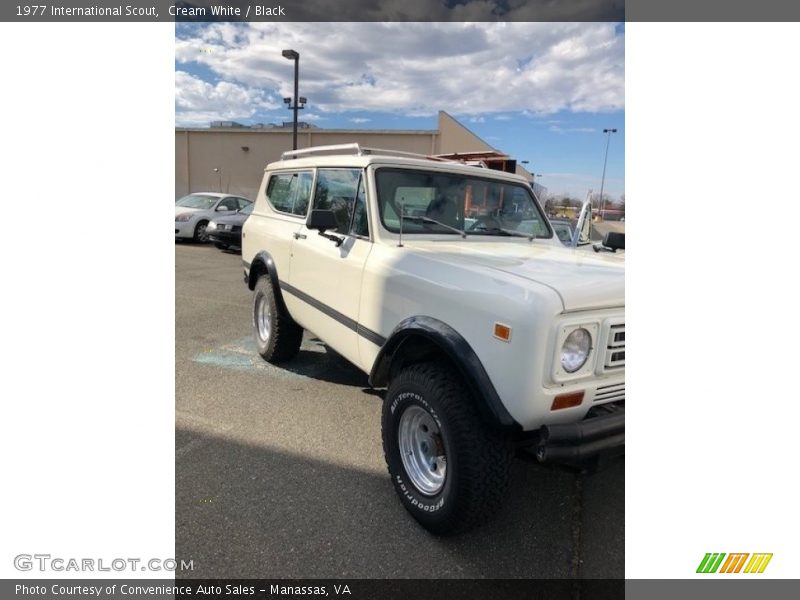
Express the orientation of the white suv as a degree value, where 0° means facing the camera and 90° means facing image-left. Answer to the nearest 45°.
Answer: approximately 315°

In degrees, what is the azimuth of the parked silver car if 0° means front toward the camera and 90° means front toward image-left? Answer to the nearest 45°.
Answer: approximately 45°

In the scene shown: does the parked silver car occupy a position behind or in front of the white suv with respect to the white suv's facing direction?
behind

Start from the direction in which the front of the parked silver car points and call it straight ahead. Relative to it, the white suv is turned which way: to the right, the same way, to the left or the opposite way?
to the left

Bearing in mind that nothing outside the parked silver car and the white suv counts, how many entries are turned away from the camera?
0

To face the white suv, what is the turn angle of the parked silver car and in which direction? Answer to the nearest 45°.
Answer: approximately 45° to its left
